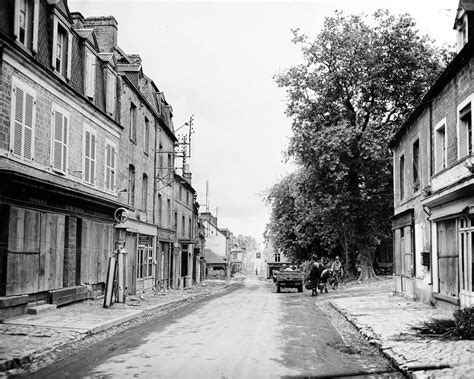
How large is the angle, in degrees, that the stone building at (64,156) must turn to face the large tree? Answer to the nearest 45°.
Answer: approximately 90° to its left

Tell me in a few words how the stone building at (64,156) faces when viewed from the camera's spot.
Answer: facing the viewer and to the right of the viewer

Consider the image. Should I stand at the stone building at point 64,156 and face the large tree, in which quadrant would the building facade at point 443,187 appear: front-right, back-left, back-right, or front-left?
front-right

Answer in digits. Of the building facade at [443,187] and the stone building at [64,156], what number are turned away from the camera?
0

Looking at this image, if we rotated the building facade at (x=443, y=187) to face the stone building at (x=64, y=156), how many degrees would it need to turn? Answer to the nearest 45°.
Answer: approximately 45° to its right

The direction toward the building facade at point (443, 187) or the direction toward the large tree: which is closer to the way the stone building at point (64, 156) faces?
the building facade

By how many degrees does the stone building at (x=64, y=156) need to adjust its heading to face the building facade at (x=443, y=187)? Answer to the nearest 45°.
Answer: approximately 45° to its left

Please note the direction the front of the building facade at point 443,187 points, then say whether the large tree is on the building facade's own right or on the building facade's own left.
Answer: on the building facade's own right

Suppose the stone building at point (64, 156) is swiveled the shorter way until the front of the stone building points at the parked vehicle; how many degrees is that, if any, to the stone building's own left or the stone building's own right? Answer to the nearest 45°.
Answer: approximately 90° to the stone building's own left
